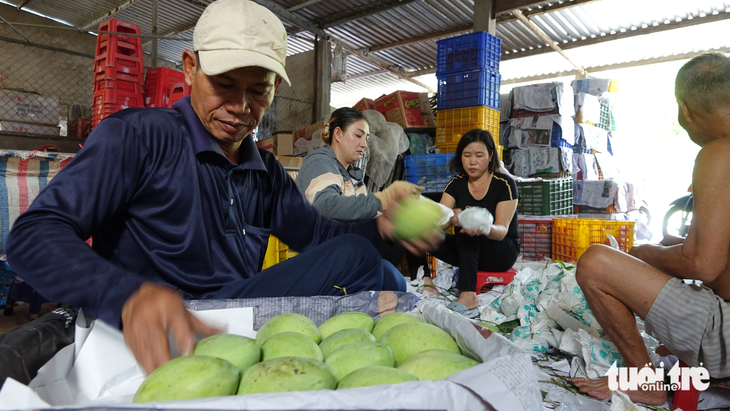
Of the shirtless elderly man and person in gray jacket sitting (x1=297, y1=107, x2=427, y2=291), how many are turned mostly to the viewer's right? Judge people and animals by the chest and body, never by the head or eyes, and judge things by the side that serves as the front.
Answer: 1

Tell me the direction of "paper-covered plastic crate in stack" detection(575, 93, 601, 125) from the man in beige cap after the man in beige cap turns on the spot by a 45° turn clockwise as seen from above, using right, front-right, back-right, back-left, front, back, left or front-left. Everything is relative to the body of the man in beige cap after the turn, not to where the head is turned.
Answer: back-left

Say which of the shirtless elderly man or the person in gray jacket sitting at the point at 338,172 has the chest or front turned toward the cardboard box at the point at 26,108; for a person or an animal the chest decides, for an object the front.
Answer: the shirtless elderly man

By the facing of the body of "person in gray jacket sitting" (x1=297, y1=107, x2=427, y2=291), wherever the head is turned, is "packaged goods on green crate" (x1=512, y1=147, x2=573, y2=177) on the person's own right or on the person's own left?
on the person's own left

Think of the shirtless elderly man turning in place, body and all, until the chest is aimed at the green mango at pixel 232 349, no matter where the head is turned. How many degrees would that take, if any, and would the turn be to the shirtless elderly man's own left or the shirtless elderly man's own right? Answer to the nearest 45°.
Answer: approximately 45° to the shirtless elderly man's own left

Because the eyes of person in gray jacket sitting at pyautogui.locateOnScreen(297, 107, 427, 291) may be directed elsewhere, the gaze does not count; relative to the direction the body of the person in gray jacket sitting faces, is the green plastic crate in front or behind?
in front

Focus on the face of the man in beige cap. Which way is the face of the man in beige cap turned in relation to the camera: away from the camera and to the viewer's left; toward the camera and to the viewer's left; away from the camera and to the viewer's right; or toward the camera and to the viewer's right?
toward the camera and to the viewer's right

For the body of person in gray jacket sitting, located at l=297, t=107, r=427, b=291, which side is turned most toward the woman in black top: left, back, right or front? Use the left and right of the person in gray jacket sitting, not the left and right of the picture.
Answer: front

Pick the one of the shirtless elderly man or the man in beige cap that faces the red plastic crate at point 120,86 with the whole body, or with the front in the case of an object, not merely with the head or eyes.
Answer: the shirtless elderly man

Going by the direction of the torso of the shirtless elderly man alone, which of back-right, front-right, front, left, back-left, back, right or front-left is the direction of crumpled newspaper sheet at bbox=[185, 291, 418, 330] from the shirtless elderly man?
front-left

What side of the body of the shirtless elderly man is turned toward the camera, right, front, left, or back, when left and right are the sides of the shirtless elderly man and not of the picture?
left

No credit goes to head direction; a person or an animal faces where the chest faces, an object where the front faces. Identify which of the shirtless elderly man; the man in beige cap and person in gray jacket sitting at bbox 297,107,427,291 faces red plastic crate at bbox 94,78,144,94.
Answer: the shirtless elderly man

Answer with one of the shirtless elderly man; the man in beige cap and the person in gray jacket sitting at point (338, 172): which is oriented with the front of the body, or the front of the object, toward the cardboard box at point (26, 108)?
the shirtless elderly man

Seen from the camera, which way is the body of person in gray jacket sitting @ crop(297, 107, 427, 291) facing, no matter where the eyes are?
to the viewer's right

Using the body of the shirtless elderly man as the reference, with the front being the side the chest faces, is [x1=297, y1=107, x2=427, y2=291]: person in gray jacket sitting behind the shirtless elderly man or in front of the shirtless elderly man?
in front

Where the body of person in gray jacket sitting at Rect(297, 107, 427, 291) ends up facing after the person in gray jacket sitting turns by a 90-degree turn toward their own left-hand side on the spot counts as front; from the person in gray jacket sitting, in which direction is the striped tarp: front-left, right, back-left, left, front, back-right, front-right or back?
left

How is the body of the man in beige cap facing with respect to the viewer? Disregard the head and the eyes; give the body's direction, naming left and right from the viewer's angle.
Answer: facing the viewer and to the right of the viewer
